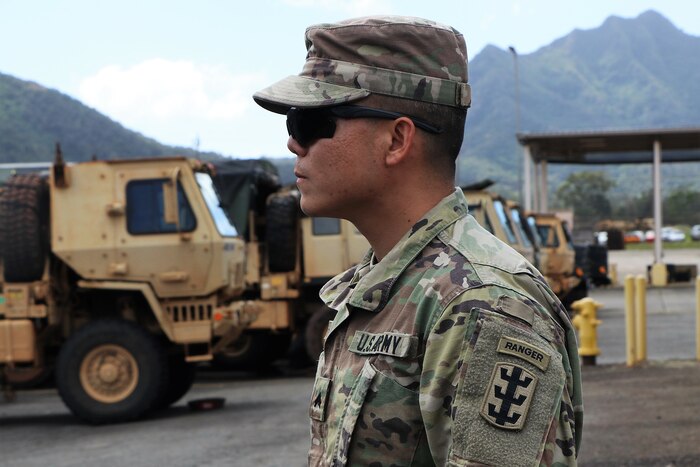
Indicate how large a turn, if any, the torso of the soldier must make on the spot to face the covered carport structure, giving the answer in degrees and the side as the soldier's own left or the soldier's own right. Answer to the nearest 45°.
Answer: approximately 90° to the soldier's own right

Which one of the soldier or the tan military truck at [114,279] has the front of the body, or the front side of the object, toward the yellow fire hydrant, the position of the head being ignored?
the tan military truck

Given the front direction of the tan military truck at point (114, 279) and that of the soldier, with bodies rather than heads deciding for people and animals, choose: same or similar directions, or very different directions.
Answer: very different directions

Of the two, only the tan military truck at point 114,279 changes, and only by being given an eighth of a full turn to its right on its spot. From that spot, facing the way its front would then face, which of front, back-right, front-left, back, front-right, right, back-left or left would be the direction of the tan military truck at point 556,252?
left

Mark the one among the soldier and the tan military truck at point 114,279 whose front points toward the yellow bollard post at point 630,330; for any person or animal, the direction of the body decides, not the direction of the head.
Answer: the tan military truck

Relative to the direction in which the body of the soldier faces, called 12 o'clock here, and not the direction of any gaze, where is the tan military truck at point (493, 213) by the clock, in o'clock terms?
The tan military truck is roughly at 3 o'clock from the soldier.

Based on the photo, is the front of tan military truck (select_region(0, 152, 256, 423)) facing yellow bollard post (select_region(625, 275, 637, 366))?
yes

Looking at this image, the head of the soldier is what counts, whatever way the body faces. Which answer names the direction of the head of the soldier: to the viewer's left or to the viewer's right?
to the viewer's left

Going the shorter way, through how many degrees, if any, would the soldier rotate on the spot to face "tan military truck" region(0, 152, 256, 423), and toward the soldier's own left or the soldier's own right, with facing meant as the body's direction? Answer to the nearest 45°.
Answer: approximately 90° to the soldier's own right

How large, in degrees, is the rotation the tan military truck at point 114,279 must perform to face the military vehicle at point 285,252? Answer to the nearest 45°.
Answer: approximately 45° to its left

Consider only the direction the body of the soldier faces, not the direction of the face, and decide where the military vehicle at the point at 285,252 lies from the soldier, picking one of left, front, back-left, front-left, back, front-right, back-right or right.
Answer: right

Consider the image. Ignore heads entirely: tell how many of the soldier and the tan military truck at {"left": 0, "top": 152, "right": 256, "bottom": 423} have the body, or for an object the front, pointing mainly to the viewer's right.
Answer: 1

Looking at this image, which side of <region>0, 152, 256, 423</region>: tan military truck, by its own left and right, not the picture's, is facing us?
right

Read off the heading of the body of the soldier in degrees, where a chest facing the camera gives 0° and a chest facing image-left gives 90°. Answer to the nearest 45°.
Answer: approximately 90°

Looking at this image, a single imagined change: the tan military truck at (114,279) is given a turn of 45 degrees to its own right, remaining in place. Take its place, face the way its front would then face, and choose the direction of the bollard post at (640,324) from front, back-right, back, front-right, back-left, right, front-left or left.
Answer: front-left

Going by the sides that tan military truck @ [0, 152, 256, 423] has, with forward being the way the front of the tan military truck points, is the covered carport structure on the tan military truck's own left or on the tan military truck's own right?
on the tan military truck's own left
